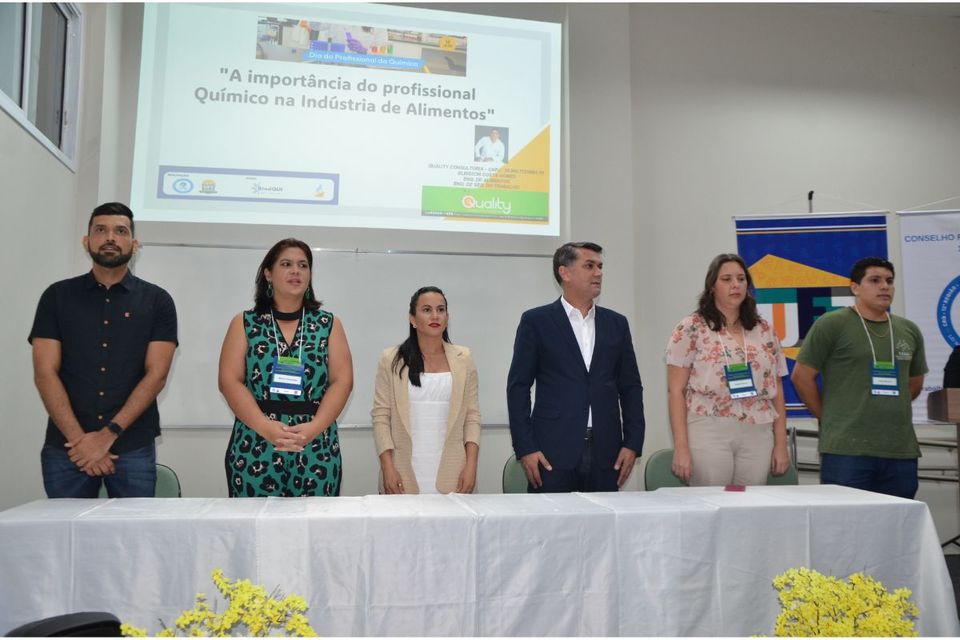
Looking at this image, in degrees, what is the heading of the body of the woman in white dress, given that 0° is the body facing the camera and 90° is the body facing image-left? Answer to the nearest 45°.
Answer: approximately 0°

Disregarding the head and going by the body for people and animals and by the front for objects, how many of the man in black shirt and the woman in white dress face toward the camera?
2

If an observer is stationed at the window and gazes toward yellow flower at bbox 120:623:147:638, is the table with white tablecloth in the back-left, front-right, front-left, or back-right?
front-left

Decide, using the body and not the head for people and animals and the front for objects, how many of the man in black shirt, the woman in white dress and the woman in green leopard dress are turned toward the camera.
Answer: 3

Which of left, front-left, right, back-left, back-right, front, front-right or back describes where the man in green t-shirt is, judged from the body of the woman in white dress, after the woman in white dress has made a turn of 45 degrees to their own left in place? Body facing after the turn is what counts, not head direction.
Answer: front-left

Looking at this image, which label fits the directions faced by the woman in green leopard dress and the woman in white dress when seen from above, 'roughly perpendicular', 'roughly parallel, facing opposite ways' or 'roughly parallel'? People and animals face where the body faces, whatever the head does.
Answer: roughly parallel

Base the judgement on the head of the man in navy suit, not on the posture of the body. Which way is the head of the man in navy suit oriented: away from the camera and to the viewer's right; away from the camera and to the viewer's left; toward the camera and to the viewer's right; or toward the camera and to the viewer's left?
toward the camera and to the viewer's right

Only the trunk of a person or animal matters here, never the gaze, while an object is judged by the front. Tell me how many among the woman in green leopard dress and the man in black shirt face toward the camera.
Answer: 2

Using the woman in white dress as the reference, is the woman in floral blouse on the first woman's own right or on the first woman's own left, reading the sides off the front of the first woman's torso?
on the first woman's own left

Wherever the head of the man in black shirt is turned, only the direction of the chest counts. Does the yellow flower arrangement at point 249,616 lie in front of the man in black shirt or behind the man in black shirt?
in front

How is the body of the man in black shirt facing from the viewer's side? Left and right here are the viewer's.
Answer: facing the viewer

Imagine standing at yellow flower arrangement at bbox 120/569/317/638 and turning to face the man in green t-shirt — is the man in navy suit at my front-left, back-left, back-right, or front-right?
front-left

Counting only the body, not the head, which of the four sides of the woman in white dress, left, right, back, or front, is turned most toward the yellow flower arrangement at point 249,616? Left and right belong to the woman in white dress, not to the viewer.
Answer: front

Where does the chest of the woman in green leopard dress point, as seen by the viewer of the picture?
toward the camera

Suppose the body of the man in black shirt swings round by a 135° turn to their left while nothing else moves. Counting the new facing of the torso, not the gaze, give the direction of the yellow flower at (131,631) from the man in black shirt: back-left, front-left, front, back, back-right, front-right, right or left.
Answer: back-right

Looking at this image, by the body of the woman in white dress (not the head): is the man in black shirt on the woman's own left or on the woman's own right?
on the woman's own right

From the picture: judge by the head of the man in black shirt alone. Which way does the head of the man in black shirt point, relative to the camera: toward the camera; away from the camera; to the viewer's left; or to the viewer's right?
toward the camera
